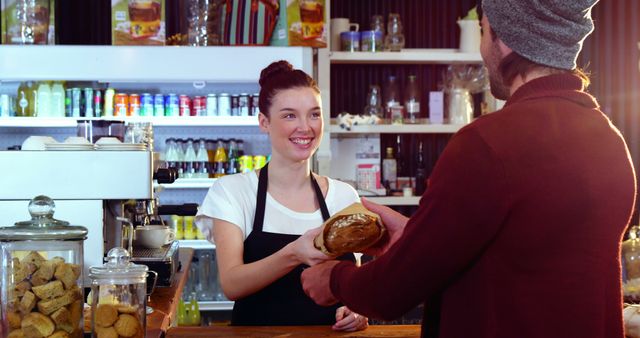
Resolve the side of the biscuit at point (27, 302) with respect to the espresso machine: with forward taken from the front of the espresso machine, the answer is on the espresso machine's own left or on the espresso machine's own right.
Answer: on the espresso machine's own right

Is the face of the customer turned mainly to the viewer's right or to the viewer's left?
to the viewer's left

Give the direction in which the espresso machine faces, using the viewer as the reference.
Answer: facing to the right of the viewer

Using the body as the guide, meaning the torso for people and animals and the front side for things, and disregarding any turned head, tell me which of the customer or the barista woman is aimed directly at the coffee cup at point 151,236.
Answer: the customer

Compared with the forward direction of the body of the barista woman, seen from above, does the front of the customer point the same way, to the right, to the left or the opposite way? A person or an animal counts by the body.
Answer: the opposite way

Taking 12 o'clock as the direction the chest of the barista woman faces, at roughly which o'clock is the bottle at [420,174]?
The bottle is roughly at 8 o'clock from the barista woman.

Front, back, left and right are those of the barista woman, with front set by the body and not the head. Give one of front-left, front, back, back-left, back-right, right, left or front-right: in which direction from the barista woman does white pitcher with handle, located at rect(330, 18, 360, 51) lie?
back-left

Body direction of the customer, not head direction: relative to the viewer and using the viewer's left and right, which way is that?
facing away from the viewer and to the left of the viewer
